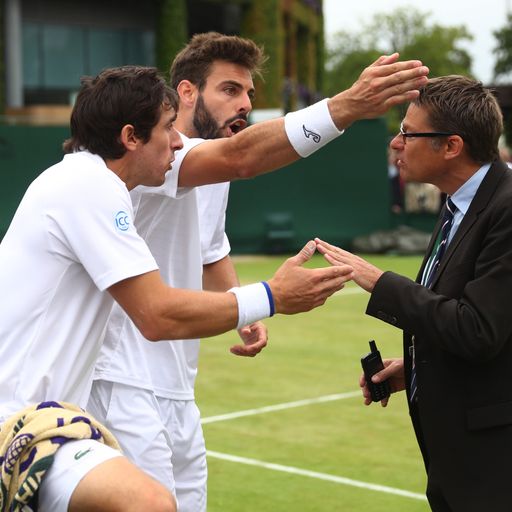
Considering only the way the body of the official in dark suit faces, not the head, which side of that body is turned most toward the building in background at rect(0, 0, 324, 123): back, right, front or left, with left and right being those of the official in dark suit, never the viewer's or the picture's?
right

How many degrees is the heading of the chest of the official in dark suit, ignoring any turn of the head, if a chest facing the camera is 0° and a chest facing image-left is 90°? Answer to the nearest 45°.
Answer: approximately 90°

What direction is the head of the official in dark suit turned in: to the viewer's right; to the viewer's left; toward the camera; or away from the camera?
to the viewer's left
